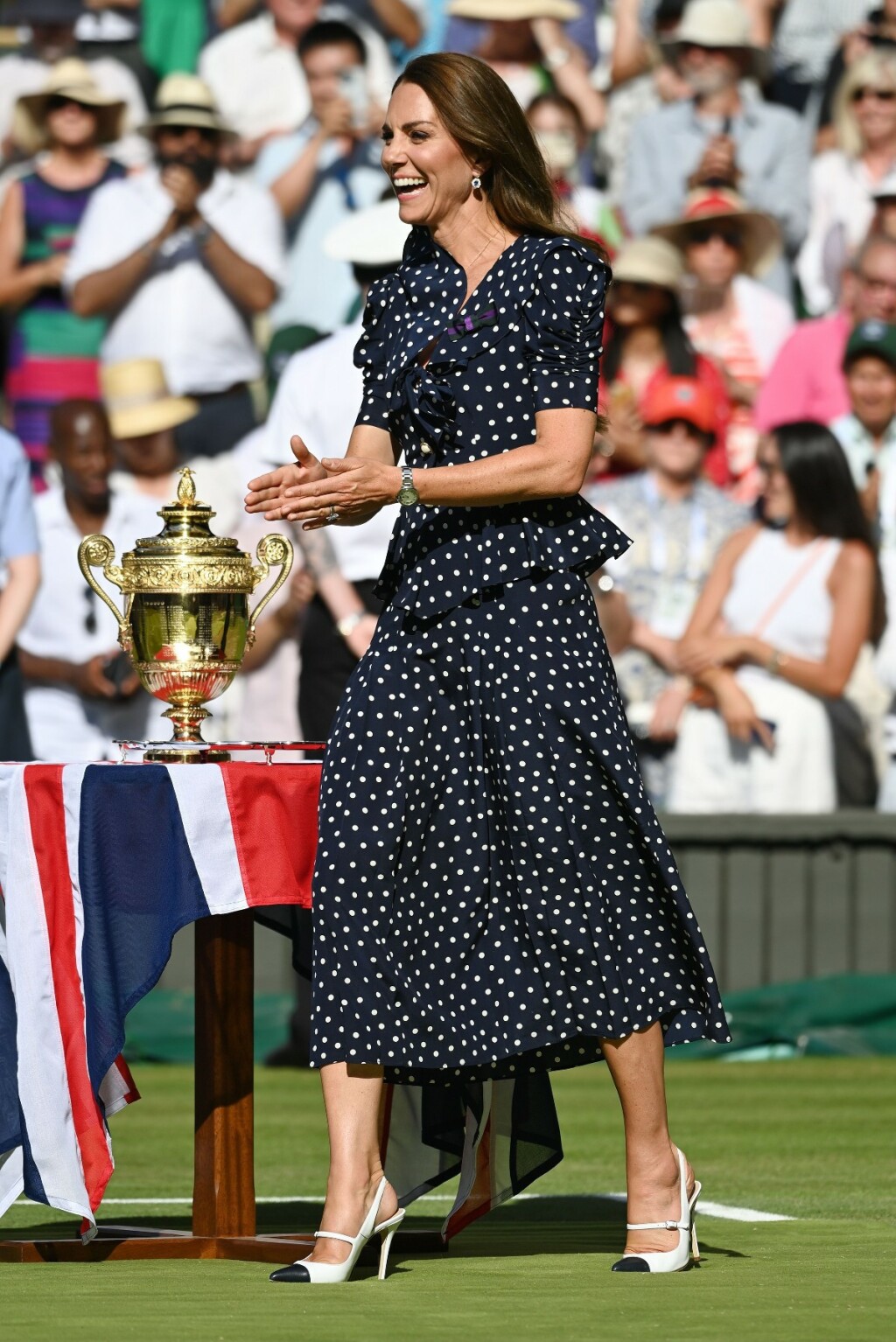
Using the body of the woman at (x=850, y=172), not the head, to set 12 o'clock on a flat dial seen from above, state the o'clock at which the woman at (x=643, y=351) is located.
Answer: the woman at (x=643, y=351) is roughly at 2 o'clock from the woman at (x=850, y=172).

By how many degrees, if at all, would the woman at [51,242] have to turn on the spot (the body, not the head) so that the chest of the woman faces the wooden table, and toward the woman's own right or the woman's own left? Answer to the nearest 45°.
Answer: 0° — they already face it

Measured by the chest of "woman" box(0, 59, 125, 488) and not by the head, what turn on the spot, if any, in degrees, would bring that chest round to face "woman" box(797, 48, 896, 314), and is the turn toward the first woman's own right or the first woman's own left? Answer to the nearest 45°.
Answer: approximately 90° to the first woman's own left

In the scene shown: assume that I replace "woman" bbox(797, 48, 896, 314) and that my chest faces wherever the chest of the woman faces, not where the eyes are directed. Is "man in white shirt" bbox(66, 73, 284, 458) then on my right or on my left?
on my right

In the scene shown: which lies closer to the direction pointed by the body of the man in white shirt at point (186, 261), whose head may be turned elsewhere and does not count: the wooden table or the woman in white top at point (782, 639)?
the wooden table

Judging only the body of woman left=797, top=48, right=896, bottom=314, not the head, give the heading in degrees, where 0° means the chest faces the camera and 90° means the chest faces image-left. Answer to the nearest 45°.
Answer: approximately 0°

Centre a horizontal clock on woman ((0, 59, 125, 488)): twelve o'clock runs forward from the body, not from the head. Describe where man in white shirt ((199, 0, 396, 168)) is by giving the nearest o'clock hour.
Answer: The man in white shirt is roughly at 9 o'clock from the woman.
